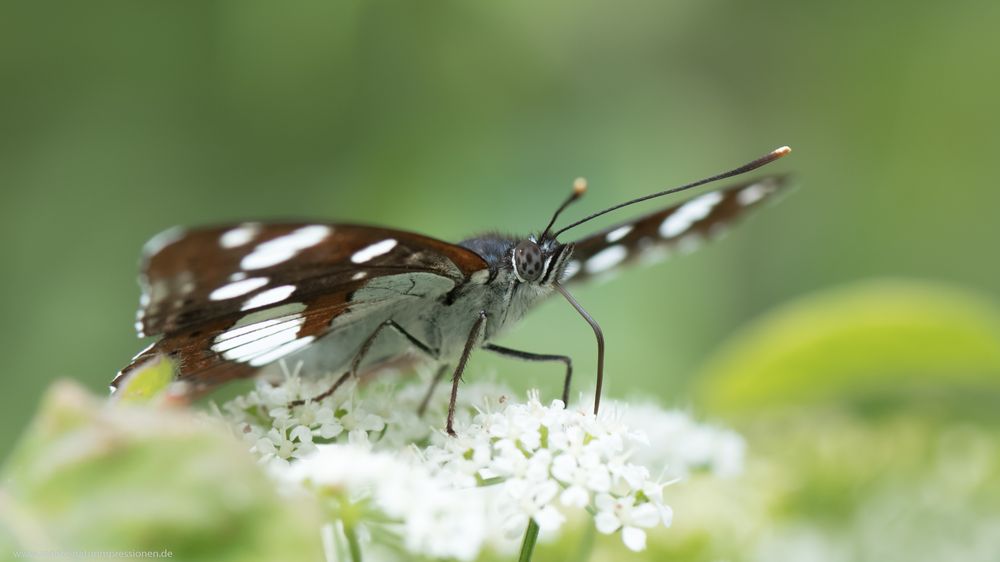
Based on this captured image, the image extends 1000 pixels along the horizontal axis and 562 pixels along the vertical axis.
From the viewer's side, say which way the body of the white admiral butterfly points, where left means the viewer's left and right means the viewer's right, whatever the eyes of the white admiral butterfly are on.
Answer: facing the viewer and to the right of the viewer

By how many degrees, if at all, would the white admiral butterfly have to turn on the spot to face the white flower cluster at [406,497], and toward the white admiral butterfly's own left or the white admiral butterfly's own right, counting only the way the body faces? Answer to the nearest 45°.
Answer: approximately 45° to the white admiral butterfly's own right

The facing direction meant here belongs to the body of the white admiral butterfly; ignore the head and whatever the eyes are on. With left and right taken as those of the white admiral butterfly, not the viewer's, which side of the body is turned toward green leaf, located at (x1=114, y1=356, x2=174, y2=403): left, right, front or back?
right

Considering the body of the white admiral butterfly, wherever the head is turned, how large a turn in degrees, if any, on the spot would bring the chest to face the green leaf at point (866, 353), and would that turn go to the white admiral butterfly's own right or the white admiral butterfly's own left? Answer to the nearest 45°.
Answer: approximately 90° to the white admiral butterfly's own left

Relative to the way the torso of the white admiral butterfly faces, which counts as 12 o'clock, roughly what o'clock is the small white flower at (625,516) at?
The small white flower is roughly at 12 o'clock from the white admiral butterfly.

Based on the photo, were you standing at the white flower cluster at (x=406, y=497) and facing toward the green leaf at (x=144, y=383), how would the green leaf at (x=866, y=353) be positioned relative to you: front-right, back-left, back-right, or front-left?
back-right
